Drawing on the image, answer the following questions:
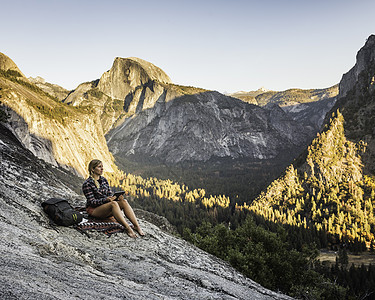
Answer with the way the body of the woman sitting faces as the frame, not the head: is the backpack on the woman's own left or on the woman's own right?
on the woman's own right

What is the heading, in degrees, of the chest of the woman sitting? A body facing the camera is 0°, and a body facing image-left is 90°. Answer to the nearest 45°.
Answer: approximately 315°
